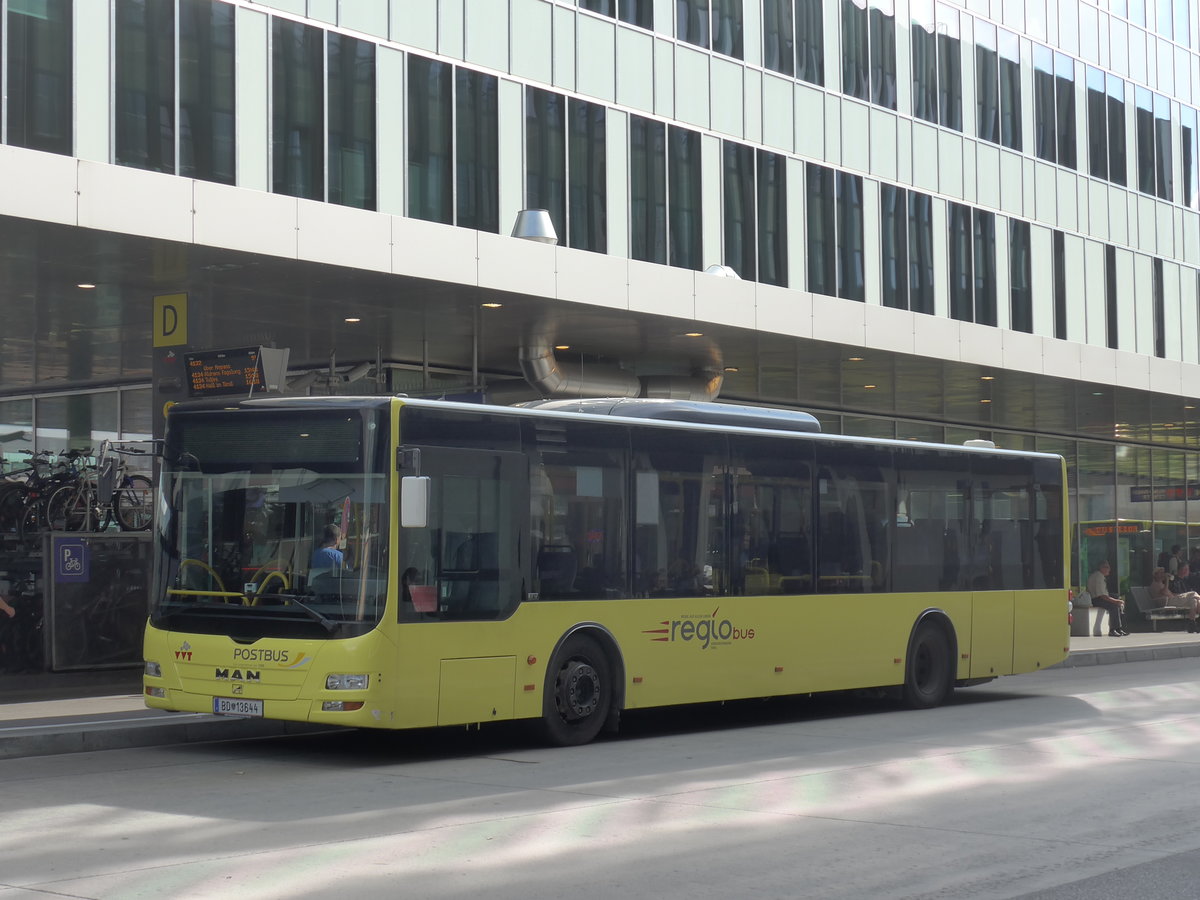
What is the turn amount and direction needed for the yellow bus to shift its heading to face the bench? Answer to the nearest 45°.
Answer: approximately 180°

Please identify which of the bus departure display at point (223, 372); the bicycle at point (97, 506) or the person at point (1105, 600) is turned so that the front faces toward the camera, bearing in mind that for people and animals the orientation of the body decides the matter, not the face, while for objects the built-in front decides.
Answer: the bus departure display

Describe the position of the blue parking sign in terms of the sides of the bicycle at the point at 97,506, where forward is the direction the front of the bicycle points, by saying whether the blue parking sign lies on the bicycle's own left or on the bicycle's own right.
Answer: on the bicycle's own right

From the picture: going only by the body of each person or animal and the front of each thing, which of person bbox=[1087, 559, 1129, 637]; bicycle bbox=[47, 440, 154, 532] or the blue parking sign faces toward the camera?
the blue parking sign

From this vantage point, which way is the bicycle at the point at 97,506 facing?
to the viewer's right

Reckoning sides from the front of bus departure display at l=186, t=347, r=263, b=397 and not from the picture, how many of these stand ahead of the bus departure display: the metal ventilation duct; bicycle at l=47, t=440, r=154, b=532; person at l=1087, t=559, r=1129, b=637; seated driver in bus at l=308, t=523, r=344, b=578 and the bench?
1

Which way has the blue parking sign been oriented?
toward the camera

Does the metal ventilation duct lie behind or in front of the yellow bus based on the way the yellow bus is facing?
behind

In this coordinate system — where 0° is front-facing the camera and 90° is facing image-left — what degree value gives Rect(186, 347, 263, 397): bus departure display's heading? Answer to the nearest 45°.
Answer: approximately 0°

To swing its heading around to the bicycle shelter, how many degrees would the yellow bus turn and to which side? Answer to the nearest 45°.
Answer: approximately 90° to its right
